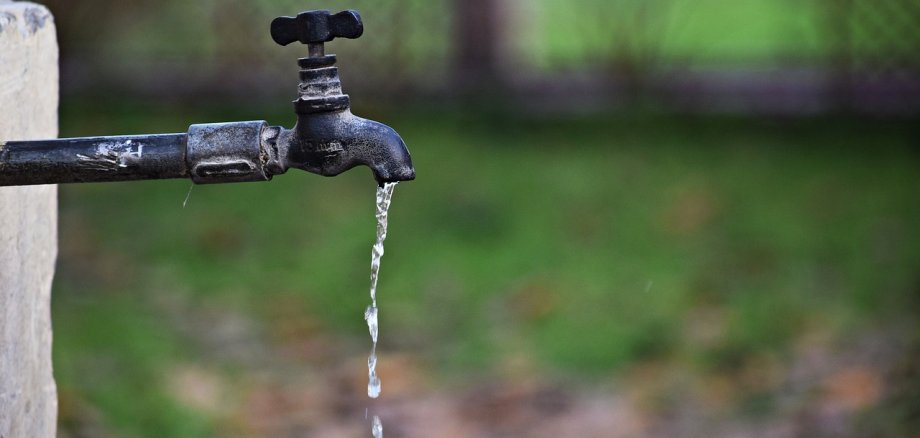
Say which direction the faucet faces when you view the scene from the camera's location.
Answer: facing to the right of the viewer
